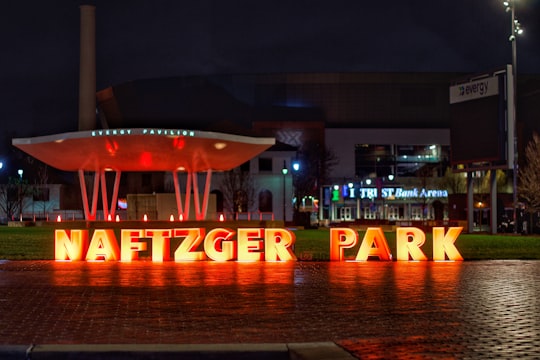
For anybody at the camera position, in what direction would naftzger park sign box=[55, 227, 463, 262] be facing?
facing the viewer
